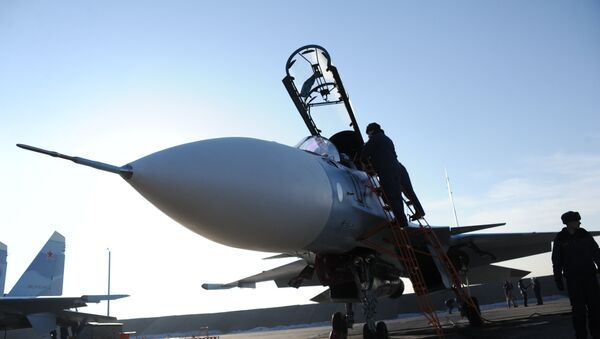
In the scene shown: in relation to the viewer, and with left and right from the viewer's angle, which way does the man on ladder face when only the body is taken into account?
facing away from the viewer and to the left of the viewer

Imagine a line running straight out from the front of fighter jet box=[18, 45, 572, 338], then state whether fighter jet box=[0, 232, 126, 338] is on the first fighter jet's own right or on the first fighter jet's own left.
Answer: on the first fighter jet's own right

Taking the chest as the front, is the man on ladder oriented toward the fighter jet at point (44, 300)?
yes
